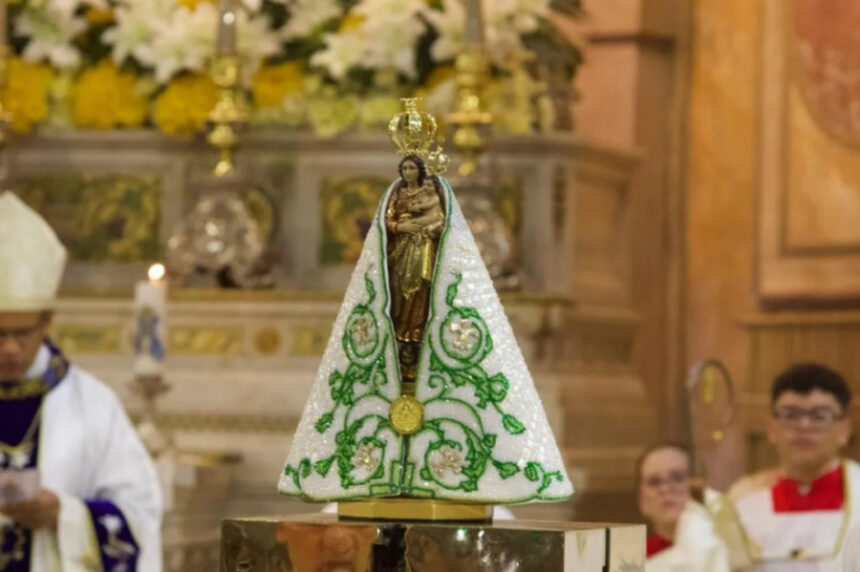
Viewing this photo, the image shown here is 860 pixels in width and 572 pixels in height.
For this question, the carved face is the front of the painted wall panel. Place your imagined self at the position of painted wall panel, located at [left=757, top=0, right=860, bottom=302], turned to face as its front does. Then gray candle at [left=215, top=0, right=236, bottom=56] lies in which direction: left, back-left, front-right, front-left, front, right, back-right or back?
front-right

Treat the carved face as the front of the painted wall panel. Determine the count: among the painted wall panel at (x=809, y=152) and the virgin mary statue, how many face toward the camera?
2

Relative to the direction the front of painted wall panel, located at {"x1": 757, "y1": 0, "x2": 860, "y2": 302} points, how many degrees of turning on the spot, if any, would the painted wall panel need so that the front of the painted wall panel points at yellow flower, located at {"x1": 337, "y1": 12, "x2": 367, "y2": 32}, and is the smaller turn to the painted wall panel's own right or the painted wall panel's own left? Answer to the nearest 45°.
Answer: approximately 45° to the painted wall panel's own right

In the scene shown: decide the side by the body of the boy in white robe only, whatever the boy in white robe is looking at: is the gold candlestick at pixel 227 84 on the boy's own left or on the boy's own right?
on the boy's own right

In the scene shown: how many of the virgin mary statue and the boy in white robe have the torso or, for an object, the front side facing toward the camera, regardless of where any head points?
2

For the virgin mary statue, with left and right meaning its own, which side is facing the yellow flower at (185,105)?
back

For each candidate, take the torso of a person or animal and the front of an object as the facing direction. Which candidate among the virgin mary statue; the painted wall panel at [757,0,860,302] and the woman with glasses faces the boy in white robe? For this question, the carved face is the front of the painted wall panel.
the painted wall panel

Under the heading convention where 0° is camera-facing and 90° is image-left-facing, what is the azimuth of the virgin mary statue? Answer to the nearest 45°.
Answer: approximately 0°
